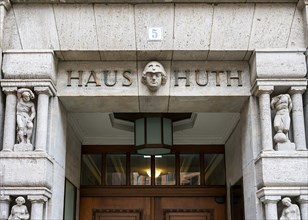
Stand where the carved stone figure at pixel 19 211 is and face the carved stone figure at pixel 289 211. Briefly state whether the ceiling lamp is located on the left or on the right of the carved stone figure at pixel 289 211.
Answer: left

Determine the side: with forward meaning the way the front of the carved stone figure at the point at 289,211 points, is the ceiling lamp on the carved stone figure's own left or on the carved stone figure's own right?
on the carved stone figure's own right

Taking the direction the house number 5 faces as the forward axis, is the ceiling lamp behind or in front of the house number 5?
behind

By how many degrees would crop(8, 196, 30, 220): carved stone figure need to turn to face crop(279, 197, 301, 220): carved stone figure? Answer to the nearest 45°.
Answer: approximately 90° to its left

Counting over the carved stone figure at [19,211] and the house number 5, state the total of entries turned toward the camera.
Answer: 2

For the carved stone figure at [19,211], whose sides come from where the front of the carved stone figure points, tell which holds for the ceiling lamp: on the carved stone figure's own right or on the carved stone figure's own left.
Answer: on the carved stone figure's own left

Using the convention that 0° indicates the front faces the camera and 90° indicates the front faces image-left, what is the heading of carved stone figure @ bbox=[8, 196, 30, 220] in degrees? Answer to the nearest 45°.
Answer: approximately 0°

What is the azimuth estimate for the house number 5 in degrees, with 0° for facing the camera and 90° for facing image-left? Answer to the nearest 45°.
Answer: approximately 0°
